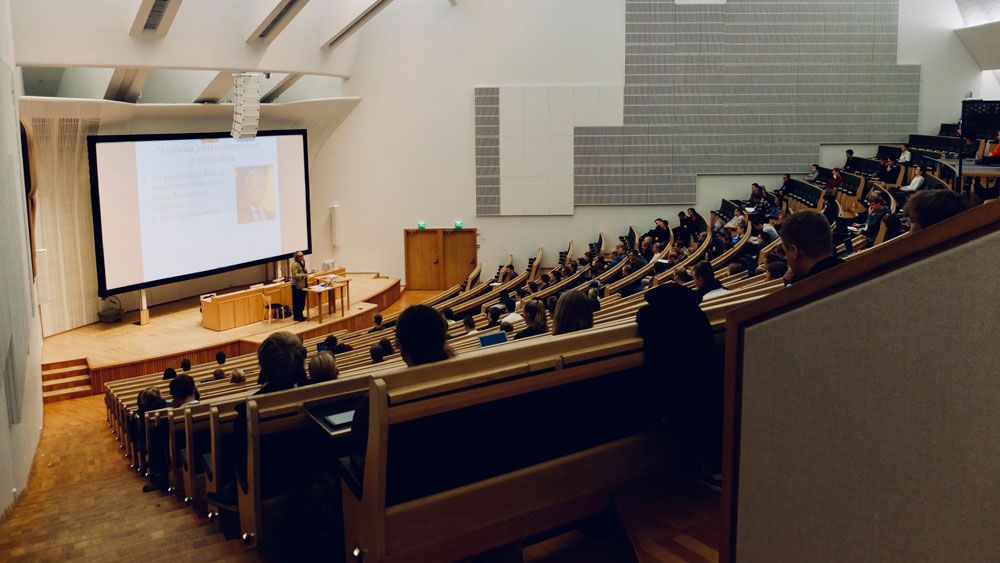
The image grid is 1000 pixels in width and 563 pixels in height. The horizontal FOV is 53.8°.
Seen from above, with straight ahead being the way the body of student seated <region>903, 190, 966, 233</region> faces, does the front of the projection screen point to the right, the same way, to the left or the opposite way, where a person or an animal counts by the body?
the opposite way

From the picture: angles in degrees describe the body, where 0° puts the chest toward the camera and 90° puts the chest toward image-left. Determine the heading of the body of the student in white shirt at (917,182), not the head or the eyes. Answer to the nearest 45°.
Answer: approximately 90°

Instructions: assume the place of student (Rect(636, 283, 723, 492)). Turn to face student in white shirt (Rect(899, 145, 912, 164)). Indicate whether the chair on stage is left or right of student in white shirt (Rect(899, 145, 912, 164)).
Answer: left

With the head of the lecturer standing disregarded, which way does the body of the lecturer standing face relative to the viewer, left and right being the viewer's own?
facing the viewer and to the right of the viewer

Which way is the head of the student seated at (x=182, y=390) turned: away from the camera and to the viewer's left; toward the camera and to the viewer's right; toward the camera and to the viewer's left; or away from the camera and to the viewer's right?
away from the camera and to the viewer's left

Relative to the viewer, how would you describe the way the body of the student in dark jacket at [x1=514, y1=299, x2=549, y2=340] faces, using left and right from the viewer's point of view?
facing away from the viewer and to the left of the viewer

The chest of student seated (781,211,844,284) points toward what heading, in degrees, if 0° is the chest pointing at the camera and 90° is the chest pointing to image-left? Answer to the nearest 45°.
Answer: approximately 135°

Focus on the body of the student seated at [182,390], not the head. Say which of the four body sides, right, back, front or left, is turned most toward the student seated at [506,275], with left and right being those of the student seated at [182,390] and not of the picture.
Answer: right

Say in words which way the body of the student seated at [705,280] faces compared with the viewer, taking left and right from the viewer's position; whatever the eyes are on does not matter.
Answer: facing to the left of the viewer

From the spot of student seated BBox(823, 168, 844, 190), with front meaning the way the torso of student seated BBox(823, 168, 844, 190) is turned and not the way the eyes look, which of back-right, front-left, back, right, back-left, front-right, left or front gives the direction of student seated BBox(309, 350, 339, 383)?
front-left

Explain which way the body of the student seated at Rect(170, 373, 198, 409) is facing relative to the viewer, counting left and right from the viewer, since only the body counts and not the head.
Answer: facing away from the viewer and to the left of the viewer

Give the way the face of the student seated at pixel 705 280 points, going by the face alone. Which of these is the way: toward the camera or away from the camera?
away from the camera

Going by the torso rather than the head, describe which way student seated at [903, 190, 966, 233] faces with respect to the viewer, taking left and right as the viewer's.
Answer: facing to the left of the viewer
